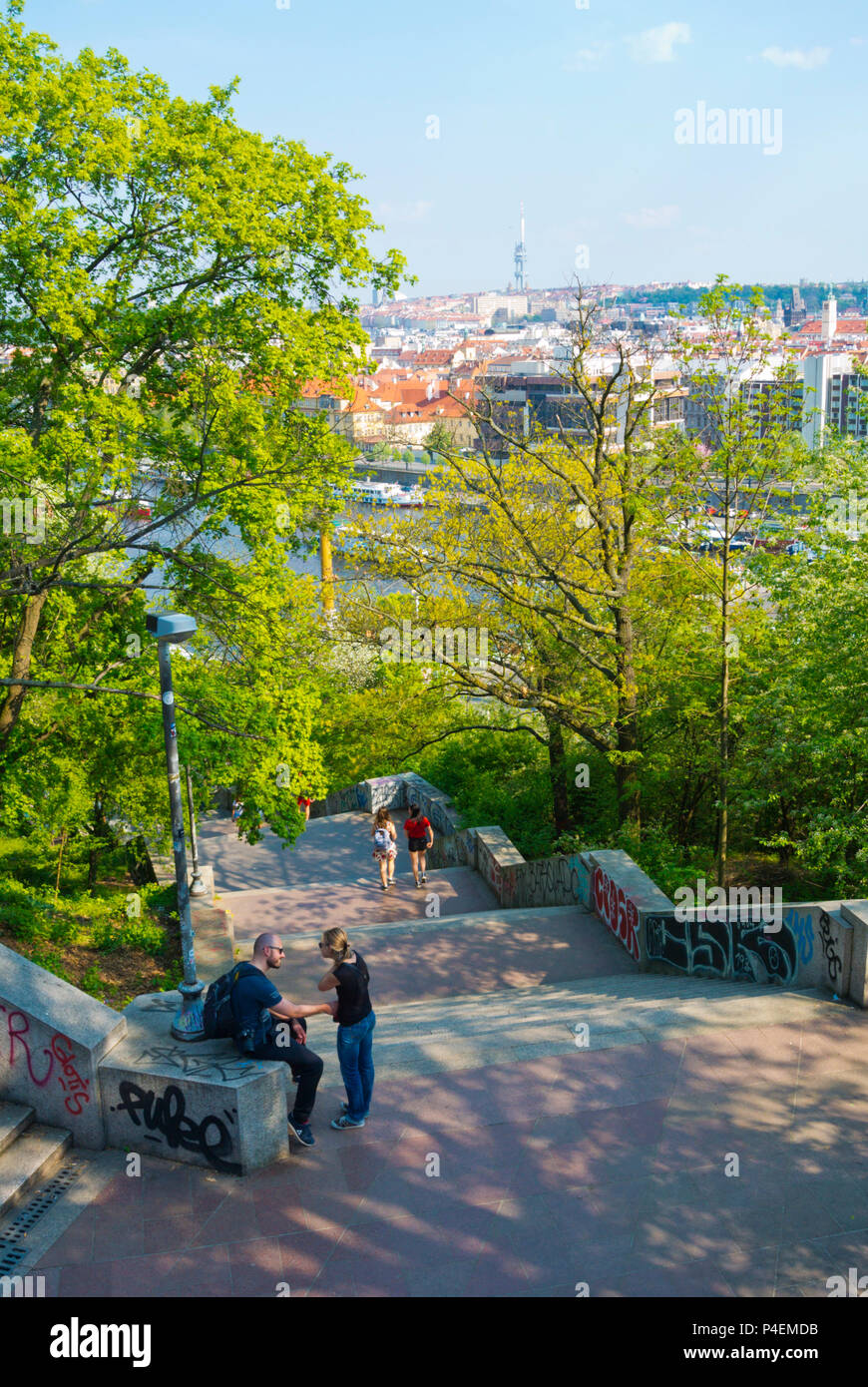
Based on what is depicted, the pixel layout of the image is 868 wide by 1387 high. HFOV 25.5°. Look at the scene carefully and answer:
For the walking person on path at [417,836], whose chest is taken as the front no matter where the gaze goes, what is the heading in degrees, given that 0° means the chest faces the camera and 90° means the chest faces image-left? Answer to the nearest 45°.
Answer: approximately 180°

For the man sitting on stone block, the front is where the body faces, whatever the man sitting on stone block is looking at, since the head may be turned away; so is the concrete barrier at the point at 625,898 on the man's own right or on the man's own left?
on the man's own left

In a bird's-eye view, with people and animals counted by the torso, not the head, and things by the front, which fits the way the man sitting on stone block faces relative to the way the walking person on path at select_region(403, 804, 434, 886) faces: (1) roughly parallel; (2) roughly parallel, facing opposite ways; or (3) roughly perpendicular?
roughly perpendicular

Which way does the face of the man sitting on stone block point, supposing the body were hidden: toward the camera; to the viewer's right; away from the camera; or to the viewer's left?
to the viewer's right

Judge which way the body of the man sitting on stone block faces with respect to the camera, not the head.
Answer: to the viewer's right

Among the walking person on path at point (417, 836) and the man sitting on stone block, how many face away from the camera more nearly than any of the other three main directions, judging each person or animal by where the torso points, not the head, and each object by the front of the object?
1

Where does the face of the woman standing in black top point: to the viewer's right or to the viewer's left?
to the viewer's left
